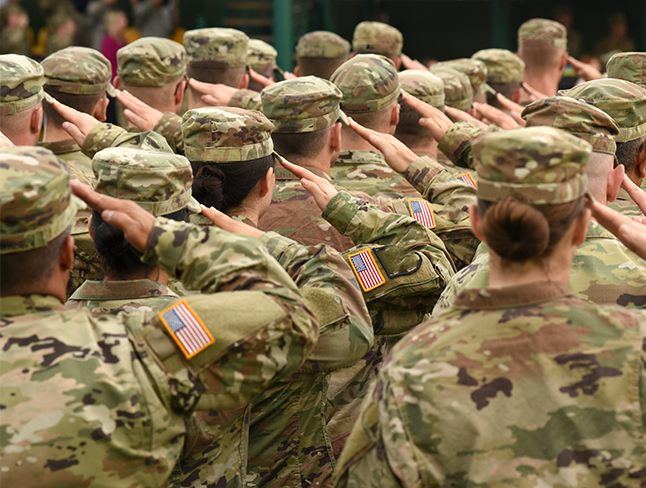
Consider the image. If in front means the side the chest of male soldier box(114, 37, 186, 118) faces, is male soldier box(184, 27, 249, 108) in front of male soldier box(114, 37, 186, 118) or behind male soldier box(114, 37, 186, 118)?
in front

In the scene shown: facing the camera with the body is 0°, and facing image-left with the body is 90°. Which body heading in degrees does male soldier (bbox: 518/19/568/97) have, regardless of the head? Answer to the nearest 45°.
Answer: approximately 180°

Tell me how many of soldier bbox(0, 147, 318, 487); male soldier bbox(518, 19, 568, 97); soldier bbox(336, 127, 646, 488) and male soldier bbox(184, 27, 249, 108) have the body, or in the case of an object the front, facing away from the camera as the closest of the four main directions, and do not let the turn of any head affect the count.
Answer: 4

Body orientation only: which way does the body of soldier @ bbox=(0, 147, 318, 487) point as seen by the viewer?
away from the camera

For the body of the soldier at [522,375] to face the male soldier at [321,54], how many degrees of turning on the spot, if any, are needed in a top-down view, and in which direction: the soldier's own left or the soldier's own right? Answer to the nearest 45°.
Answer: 0° — they already face them

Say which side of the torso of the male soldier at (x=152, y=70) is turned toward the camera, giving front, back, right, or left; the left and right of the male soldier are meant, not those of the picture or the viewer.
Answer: back

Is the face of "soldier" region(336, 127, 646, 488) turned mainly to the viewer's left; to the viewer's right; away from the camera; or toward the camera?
away from the camera

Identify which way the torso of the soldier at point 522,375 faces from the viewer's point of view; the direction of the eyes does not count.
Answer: away from the camera

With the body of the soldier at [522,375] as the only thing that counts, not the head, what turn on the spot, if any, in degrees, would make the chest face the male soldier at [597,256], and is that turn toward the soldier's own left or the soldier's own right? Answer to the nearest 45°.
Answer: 0° — they already face them

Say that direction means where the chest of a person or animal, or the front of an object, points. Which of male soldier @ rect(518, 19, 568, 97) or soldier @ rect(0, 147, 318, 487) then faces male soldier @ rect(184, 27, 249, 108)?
the soldier

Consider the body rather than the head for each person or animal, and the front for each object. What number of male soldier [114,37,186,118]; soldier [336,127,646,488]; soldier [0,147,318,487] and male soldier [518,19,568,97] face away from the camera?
4

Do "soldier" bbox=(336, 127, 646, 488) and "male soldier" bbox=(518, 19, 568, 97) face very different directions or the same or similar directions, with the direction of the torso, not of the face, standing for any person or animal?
same or similar directions

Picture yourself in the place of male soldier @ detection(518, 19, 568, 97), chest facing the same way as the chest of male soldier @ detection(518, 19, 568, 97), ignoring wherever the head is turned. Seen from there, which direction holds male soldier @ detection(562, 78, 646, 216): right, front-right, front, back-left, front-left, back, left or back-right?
back

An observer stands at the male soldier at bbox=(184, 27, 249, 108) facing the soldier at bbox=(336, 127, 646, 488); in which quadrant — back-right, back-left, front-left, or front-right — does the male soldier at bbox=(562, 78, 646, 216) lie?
front-left

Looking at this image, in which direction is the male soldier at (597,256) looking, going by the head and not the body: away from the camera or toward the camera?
away from the camera

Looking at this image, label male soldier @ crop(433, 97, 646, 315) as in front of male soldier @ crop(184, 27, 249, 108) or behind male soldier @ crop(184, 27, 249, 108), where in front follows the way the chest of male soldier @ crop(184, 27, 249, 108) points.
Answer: behind

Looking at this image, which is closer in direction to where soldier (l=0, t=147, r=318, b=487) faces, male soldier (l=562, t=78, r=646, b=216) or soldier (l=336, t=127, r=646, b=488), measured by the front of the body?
the male soldier

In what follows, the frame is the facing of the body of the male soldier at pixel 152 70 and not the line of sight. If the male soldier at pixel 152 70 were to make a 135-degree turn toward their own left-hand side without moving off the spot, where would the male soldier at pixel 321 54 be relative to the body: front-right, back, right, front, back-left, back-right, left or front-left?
back
